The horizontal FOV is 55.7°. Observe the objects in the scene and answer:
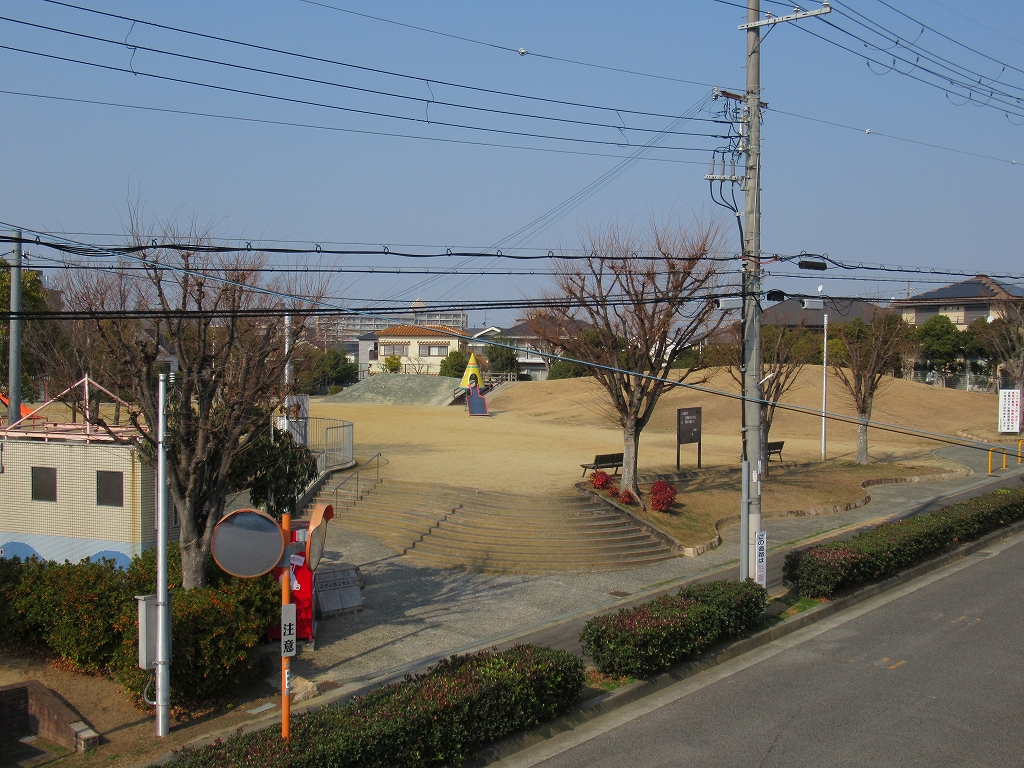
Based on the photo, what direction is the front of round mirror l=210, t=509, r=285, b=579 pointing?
toward the camera

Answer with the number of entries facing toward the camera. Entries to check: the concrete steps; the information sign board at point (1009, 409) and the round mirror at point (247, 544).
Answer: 3

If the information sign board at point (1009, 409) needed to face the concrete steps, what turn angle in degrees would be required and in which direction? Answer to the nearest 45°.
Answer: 0° — it already faces it

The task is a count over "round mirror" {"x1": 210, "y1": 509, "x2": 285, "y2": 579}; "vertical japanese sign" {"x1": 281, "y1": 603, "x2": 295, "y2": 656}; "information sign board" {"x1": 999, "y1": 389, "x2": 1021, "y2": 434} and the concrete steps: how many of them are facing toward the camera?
4

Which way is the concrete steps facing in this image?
toward the camera

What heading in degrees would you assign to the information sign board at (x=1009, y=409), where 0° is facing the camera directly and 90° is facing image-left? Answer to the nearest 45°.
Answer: approximately 0°

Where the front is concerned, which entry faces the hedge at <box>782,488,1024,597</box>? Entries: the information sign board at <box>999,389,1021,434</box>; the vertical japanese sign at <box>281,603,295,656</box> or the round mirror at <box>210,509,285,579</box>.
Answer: the information sign board

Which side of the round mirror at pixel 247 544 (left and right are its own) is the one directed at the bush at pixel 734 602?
left

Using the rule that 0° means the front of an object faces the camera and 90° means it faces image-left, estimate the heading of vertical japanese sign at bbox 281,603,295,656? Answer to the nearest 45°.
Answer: approximately 0°

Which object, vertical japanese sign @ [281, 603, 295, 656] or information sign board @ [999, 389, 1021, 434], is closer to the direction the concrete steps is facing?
the vertical japanese sign

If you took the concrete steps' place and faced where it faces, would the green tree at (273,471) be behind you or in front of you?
in front

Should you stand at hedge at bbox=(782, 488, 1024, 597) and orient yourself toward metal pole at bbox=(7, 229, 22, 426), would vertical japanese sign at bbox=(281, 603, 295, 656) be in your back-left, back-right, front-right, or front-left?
front-left

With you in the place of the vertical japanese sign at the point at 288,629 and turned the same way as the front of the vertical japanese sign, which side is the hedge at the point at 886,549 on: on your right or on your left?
on your left

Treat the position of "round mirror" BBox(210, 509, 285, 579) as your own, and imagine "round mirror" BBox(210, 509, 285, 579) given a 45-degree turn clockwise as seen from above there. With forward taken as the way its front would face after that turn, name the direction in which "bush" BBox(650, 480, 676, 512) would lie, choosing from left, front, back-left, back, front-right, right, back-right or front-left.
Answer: back

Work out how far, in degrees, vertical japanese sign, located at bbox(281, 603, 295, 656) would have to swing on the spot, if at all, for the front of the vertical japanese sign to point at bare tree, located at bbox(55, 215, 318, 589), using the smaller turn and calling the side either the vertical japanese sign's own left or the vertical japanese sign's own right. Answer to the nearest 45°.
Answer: approximately 180°

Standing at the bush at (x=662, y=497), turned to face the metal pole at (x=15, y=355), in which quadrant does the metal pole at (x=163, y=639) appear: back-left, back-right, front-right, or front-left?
front-left

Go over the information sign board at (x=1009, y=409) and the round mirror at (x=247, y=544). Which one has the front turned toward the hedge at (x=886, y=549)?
the information sign board
